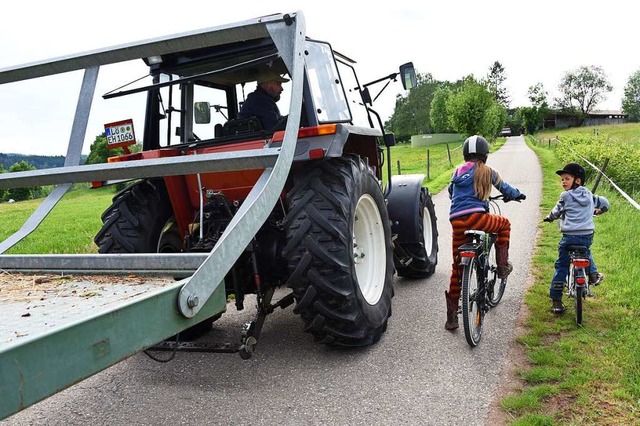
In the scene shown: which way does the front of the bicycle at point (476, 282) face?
away from the camera

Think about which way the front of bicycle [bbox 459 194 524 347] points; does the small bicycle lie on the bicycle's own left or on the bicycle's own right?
on the bicycle's own right

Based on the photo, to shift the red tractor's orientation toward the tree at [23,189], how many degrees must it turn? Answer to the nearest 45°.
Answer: approximately 90° to its left

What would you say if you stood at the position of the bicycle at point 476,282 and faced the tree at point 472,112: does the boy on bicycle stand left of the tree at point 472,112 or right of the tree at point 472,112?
right

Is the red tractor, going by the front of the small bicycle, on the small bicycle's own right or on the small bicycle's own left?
on the small bicycle's own left

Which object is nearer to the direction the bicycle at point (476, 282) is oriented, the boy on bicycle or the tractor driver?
the boy on bicycle

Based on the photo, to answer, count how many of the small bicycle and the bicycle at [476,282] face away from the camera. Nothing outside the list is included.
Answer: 2

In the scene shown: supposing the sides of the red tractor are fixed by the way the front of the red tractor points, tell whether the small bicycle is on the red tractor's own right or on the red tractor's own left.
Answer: on the red tractor's own right

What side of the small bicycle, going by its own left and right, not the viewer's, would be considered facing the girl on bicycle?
left

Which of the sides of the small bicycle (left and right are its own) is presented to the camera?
back

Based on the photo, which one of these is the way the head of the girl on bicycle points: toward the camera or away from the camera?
away from the camera
